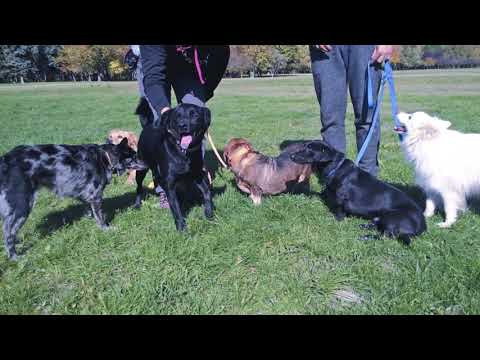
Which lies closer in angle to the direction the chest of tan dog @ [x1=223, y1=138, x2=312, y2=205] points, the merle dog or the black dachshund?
the merle dog

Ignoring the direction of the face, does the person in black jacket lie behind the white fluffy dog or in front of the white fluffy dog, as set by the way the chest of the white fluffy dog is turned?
in front

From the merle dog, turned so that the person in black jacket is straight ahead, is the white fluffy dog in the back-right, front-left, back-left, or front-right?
front-right

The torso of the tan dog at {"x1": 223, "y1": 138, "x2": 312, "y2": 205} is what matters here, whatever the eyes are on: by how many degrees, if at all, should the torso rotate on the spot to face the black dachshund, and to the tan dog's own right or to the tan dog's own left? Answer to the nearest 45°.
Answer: approximately 135° to the tan dog's own left

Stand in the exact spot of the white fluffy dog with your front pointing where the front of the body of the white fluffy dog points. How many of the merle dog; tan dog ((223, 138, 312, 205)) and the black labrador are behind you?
0

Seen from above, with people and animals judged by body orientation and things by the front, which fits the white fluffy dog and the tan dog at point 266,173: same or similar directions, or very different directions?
same or similar directions

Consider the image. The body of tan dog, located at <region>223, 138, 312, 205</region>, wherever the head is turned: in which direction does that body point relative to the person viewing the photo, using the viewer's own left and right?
facing to the left of the viewer

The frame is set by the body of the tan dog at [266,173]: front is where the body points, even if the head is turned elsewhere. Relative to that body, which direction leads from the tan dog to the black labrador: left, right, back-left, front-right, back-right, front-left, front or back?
front-left

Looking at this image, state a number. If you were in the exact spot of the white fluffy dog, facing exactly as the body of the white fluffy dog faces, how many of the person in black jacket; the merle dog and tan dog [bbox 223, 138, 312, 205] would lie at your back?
0

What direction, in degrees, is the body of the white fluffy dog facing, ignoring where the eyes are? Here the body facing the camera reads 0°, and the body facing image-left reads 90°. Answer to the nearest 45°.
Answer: approximately 90°

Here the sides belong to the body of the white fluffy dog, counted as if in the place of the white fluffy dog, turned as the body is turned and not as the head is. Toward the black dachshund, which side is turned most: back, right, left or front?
front

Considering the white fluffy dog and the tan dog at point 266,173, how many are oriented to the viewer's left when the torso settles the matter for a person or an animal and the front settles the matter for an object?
2
